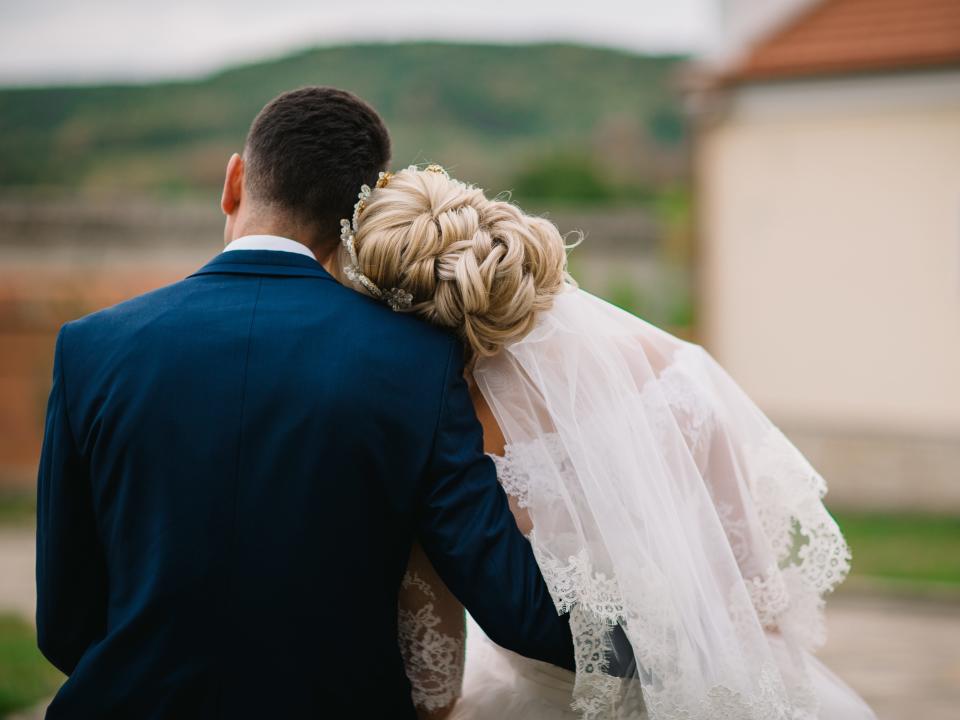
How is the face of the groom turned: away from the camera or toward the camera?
away from the camera

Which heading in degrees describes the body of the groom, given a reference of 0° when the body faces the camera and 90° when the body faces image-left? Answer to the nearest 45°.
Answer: approximately 180°

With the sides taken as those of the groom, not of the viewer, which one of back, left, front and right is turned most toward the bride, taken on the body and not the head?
right
